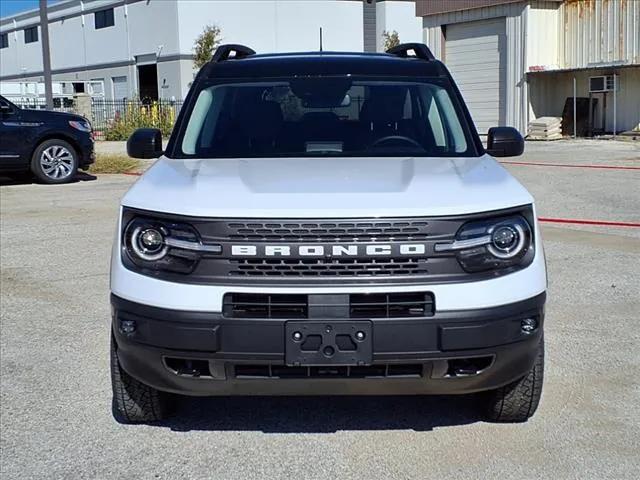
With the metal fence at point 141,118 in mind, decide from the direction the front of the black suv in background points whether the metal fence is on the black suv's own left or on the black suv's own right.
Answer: on the black suv's own left

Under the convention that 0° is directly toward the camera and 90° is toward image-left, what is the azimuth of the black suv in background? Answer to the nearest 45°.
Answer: approximately 270°

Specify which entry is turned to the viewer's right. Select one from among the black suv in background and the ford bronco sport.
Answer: the black suv in background

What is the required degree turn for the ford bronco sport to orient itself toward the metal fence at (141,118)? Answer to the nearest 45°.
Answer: approximately 180°

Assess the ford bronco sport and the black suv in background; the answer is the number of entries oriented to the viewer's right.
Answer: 1

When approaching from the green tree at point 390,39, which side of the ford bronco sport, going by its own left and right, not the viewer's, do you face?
back

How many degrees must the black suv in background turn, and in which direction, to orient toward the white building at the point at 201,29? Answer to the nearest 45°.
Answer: approximately 90° to its left

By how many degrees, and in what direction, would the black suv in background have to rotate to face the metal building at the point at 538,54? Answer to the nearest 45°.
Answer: approximately 45° to its left

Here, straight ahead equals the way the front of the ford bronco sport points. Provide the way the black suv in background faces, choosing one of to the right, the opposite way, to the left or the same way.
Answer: to the left

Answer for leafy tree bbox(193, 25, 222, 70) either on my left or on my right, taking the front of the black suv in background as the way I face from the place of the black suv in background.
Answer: on my left

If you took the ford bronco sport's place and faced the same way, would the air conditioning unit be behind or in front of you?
behind

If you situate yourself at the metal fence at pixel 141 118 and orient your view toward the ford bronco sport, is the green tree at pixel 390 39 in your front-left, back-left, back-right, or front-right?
back-left

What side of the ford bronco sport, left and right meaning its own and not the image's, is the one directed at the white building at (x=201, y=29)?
back

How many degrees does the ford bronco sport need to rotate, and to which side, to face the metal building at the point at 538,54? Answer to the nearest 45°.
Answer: approximately 180°
